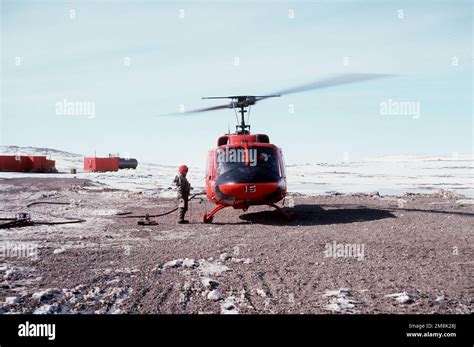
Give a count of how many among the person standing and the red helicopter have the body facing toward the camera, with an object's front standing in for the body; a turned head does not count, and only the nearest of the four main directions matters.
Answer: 1

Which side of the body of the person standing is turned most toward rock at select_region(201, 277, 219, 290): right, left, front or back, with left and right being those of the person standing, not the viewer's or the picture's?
right

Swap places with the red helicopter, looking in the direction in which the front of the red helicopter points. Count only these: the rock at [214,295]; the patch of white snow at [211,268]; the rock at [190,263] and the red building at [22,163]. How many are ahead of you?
3

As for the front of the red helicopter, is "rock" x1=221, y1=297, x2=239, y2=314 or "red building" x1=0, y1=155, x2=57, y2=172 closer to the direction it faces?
the rock

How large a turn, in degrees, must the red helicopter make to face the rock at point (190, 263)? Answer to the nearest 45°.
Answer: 0° — it already faces it

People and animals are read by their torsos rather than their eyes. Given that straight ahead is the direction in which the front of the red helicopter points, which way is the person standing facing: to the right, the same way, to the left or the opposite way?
to the left

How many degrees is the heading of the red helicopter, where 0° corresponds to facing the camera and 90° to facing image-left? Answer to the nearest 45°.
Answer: approximately 0°
